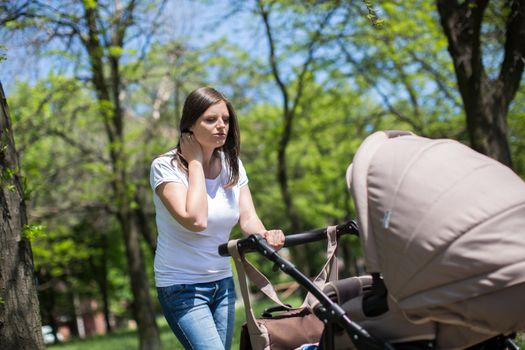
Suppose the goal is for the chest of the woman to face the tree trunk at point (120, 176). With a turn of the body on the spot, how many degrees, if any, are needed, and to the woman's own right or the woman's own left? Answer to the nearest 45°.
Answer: approximately 135° to the woman's own left

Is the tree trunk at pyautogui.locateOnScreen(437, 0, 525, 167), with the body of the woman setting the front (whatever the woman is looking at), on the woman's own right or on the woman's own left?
on the woman's own left

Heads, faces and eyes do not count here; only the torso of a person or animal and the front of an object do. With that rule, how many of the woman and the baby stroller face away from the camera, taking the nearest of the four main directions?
0

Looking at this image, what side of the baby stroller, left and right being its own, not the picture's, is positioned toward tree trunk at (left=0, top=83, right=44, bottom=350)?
back

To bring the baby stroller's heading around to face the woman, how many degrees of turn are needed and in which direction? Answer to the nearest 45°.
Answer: approximately 180°

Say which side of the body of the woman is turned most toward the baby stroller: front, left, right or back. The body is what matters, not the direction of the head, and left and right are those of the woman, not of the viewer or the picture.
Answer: front

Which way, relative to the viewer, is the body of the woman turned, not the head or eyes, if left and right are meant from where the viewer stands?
facing the viewer and to the right of the viewer

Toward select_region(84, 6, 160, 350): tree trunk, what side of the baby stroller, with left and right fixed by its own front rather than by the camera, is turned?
back

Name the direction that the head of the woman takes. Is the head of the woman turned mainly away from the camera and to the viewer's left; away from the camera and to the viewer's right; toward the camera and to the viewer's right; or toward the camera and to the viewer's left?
toward the camera and to the viewer's right
